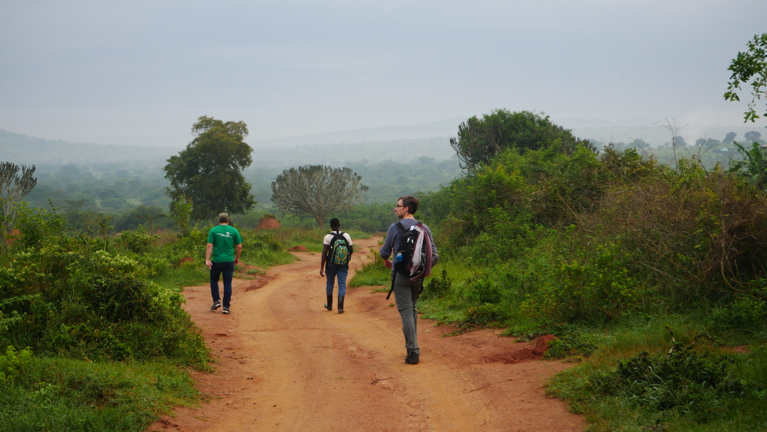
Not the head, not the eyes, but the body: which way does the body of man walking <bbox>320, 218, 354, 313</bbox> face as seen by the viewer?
away from the camera

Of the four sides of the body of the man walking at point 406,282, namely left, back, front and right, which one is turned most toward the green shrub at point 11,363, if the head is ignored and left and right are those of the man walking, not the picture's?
left

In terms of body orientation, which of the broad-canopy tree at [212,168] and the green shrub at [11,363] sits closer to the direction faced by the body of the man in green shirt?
the broad-canopy tree

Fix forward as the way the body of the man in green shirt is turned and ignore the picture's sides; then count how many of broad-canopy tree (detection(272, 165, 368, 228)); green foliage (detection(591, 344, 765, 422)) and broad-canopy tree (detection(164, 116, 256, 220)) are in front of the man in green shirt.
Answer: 2

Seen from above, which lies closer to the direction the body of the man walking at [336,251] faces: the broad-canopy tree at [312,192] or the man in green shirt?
the broad-canopy tree

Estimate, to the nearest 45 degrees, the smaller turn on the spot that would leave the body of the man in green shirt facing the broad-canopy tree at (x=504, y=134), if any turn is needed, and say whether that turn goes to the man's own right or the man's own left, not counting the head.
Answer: approximately 45° to the man's own right

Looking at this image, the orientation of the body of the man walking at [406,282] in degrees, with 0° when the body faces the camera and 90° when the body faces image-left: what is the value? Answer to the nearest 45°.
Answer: approximately 135°

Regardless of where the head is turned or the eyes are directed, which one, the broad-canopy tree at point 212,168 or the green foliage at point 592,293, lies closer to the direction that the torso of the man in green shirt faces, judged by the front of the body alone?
the broad-canopy tree

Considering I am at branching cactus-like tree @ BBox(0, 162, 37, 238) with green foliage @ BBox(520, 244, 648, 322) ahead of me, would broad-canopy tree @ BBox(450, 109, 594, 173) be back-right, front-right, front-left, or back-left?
front-left

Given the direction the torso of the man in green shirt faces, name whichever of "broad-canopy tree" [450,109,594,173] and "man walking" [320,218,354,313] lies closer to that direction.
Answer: the broad-canopy tree

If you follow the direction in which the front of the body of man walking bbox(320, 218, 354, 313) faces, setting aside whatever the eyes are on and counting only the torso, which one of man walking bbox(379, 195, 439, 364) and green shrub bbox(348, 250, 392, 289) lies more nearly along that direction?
the green shrub

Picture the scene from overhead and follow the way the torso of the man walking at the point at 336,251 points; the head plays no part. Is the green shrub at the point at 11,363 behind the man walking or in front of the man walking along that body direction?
behind

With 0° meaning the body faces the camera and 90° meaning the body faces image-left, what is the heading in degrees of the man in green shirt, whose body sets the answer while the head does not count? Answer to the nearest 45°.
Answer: approximately 180°

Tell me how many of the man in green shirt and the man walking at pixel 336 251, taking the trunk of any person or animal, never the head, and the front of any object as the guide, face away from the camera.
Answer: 2

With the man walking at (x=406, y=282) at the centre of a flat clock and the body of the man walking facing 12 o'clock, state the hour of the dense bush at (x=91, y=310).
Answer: The dense bush is roughly at 10 o'clock from the man walking.
